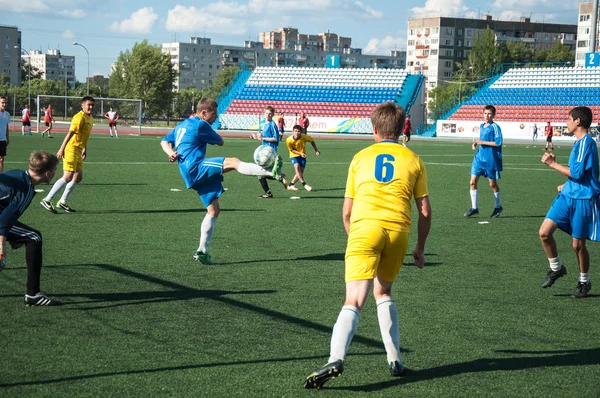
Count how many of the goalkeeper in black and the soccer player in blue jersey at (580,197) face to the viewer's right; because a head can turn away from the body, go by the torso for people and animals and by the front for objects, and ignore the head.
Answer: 1

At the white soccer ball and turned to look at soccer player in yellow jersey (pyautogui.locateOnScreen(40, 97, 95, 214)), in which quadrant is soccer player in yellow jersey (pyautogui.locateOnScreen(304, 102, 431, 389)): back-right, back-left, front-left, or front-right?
back-left

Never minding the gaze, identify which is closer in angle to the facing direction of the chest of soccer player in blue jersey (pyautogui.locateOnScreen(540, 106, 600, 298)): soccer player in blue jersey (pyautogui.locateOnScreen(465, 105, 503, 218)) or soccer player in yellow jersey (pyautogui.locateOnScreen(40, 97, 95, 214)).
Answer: the soccer player in yellow jersey

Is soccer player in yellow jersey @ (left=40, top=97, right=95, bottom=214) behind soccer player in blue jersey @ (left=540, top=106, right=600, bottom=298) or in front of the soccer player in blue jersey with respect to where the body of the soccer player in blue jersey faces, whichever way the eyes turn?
in front

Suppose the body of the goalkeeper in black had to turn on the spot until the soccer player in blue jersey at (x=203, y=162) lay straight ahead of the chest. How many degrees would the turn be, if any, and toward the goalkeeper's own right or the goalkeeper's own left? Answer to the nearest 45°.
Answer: approximately 45° to the goalkeeper's own left

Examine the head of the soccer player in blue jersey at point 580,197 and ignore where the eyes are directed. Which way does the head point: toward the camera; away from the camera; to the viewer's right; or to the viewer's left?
to the viewer's left

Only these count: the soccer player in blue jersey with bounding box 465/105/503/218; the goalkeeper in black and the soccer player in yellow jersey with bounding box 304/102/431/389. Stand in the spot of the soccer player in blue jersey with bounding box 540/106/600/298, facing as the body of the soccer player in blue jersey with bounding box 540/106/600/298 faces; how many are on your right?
1

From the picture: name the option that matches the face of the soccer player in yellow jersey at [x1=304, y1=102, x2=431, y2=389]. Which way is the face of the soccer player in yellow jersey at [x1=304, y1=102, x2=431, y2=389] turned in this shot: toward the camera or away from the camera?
away from the camera

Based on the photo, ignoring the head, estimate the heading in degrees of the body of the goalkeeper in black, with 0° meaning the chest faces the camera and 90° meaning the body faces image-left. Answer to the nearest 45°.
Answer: approximately 270°

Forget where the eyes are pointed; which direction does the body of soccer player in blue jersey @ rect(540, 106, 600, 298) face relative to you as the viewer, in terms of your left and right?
facing to the left of the viewer

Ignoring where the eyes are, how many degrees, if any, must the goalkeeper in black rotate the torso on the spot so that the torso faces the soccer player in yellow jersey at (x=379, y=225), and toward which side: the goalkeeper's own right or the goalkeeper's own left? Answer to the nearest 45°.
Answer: approximately 45° to the goalkeeper's own right

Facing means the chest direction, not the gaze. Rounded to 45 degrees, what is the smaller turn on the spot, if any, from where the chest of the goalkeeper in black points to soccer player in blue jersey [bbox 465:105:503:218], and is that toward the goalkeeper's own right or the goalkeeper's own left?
approximately 45° to the goalkeeper's own left

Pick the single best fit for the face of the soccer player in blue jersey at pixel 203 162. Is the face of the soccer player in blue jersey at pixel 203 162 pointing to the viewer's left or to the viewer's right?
to the viewer's right

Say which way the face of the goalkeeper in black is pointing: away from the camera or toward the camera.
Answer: away from the camera
